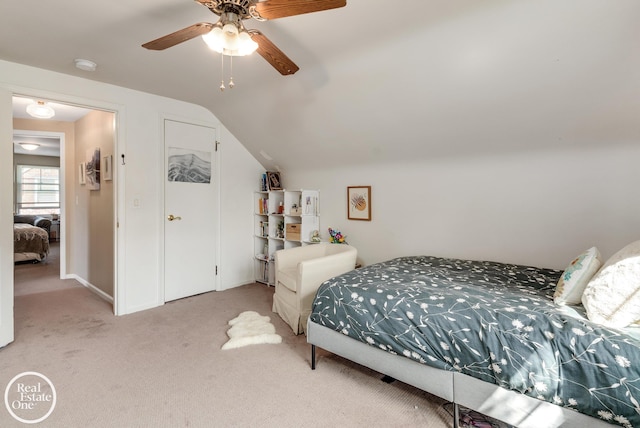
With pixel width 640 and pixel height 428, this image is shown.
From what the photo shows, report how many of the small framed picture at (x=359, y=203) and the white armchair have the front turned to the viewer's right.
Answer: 0

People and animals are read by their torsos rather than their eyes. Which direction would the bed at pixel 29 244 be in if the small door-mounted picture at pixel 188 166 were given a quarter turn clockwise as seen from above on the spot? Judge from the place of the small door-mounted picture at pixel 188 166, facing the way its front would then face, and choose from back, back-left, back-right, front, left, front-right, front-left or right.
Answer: right

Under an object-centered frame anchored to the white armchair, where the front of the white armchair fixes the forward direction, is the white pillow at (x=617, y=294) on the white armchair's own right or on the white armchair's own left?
on the white armchair's own left

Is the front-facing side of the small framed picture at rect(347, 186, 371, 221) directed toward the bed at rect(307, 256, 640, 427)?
no

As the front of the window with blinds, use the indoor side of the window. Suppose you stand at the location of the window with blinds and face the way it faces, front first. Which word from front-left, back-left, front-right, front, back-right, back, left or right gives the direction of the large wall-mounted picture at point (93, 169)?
front

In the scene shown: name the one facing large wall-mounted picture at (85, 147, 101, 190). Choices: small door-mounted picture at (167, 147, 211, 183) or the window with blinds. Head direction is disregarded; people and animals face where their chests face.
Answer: the window with blinds

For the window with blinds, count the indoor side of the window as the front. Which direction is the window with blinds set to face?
toward the camera

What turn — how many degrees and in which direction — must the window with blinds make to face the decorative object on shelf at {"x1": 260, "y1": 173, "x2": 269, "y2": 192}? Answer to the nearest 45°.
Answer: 0° — it already faces it

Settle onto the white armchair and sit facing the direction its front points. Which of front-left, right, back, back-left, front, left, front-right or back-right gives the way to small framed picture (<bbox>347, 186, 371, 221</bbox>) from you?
back

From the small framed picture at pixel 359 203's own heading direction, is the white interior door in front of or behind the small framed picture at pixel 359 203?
in front

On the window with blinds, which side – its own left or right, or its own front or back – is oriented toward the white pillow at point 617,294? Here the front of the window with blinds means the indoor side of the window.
front

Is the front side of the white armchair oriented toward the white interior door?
no

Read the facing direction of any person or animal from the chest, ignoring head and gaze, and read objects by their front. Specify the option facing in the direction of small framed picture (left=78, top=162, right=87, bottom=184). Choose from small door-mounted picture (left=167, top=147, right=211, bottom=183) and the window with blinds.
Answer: the window with blinds

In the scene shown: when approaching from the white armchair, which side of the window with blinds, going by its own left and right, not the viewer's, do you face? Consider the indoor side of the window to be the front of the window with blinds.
front

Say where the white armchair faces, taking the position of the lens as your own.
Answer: facing the viewer and to the left of the viewer

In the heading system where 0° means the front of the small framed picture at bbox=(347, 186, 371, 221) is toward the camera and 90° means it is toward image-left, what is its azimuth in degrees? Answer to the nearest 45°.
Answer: approximately 45°

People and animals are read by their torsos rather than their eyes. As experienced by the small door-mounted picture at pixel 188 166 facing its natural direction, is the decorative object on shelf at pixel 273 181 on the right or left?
on its left

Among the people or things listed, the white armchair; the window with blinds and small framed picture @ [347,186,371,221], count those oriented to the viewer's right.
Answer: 0
